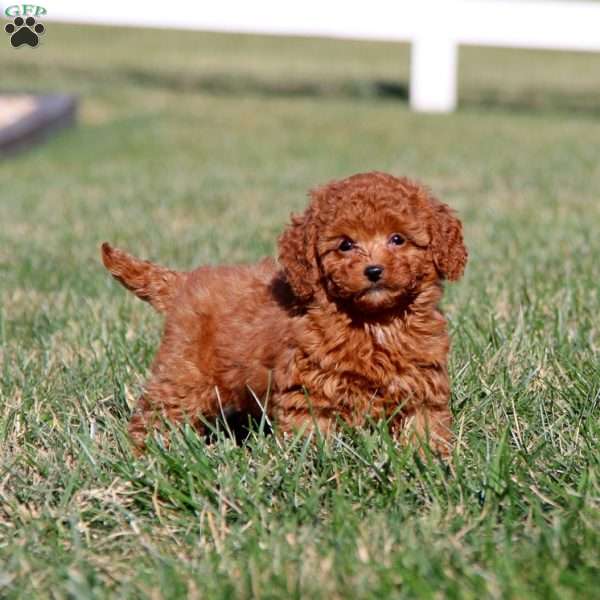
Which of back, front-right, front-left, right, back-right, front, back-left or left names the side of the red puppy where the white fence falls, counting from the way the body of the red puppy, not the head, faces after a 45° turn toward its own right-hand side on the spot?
back
